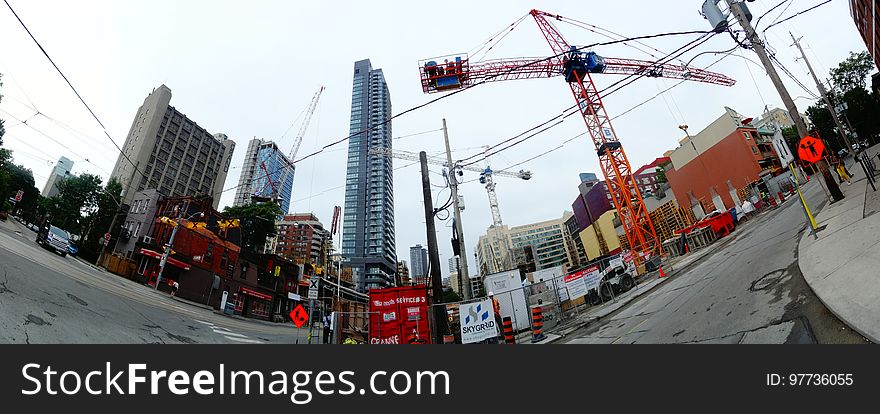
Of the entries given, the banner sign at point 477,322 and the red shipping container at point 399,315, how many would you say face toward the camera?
2

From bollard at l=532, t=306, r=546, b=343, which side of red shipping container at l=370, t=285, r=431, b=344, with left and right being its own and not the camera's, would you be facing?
left

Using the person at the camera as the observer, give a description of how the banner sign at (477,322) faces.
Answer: facing the viewer

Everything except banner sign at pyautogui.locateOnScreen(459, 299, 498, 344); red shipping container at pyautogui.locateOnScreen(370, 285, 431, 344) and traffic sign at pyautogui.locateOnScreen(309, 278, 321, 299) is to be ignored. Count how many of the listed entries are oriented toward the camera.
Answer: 3

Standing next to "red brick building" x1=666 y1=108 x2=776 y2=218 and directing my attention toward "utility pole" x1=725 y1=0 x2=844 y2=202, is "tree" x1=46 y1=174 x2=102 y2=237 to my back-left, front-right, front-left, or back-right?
front-right

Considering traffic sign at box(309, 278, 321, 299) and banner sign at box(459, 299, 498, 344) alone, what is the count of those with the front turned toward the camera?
2

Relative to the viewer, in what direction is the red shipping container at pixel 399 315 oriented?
toward the camera

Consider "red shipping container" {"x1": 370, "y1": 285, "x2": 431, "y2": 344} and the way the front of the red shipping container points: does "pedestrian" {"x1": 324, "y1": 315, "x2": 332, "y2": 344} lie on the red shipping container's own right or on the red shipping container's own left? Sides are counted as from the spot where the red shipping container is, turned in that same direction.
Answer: on the red shipping container's own right

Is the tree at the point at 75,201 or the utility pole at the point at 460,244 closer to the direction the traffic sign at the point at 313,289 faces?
the utility pole

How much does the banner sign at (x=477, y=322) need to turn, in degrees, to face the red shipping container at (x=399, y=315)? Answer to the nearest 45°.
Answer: approximately 90° to its right
